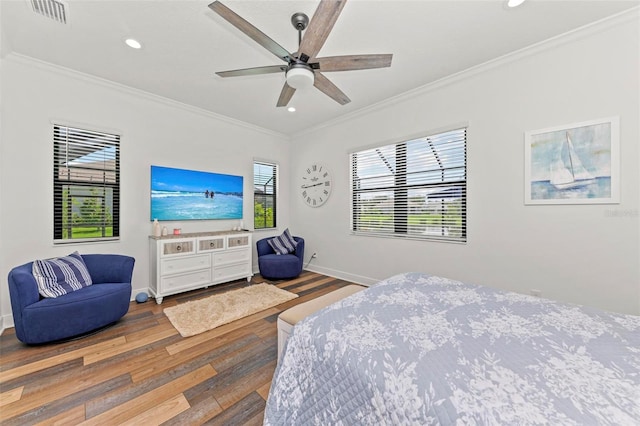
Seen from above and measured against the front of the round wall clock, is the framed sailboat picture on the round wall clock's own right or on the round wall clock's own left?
on the round wall clock's own left

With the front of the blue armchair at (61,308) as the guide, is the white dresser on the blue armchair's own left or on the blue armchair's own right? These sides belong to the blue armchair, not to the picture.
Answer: on the blue armchair's own left

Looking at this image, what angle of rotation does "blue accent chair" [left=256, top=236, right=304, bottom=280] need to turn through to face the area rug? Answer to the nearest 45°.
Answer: approximately 45° to its right

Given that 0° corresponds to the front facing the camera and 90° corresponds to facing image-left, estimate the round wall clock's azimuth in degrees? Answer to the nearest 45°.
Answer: approximately 45°

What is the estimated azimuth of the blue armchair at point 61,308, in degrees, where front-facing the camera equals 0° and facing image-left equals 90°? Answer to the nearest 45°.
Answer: approximately 315°

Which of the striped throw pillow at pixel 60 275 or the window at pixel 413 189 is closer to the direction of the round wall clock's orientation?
the striped throw pillow
